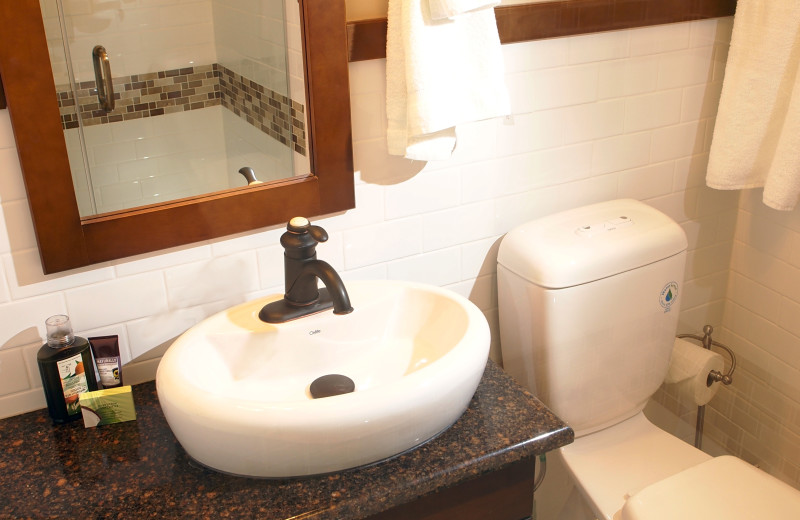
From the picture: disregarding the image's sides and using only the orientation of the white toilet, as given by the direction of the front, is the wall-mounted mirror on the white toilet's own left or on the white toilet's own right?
on the white toilet's own right

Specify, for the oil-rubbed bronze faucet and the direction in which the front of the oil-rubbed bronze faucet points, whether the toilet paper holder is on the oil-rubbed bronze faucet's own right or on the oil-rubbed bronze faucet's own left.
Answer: on the oil-rubbed bronze faucet's own left

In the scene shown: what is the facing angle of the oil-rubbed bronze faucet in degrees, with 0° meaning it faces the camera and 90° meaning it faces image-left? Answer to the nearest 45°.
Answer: approximately 315°

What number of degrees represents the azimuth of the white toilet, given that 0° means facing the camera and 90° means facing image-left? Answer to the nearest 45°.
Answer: approximately 315°

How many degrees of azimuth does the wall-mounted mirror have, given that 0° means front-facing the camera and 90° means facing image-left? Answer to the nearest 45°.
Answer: approximately 315°

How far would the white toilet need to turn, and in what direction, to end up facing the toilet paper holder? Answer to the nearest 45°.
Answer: approximately 90° to its left

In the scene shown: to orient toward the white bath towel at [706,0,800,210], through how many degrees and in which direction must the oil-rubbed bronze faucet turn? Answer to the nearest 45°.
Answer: approximately 45° to its left

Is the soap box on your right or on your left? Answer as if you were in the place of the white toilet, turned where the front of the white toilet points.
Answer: on your right
